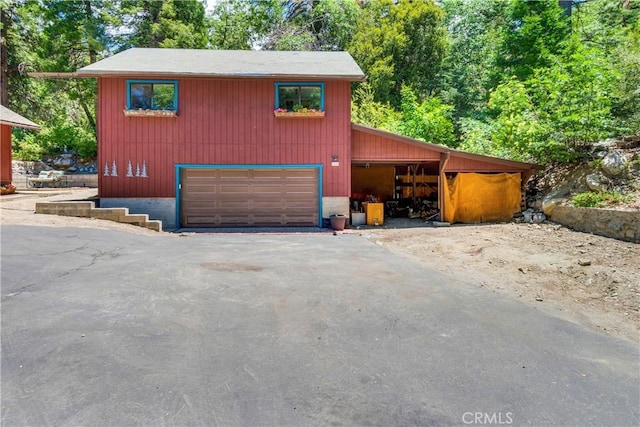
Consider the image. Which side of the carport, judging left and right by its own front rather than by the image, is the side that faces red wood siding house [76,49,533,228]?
right

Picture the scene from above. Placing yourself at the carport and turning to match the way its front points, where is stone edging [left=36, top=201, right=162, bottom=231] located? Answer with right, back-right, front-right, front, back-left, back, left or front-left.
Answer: front-right

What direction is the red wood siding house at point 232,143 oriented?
toward the camera

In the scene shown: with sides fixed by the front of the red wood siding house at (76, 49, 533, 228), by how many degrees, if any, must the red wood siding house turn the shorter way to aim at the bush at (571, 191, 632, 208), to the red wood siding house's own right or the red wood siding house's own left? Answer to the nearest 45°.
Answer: approximately 90° to the red wood siding house's own left

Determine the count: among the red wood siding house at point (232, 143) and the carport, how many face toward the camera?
2

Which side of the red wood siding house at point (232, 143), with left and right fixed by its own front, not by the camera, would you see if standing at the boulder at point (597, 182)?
left

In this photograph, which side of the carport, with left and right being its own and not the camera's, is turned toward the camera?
front

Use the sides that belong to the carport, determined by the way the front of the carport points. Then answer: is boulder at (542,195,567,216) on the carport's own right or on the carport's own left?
on the carport's own left
